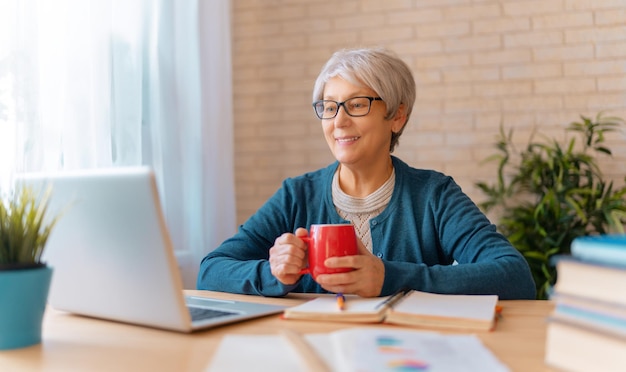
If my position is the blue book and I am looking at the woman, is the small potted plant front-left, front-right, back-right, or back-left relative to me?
front-left

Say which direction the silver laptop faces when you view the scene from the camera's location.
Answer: facing away from the viewer and to the right of the viewer

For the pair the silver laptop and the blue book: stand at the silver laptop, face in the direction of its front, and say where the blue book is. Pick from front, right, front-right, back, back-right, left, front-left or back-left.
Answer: right

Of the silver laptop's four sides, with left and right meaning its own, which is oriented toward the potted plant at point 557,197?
front

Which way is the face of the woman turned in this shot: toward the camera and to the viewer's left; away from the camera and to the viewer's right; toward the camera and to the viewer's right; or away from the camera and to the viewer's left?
toward the camera and to the viewer's left

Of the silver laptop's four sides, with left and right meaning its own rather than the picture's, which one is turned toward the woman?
front

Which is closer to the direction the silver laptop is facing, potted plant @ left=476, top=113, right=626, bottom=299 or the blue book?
the potted plant
